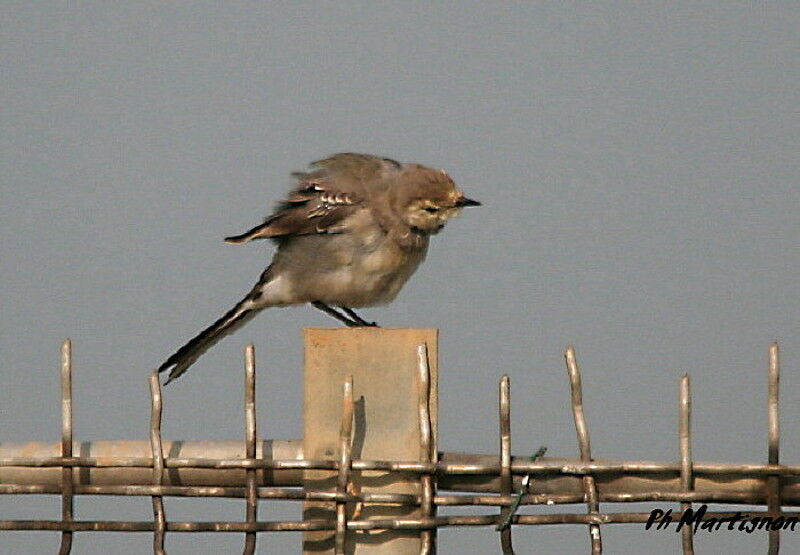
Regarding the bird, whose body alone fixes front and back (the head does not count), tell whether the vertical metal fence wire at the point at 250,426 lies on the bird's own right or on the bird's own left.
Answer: on the bird's own right

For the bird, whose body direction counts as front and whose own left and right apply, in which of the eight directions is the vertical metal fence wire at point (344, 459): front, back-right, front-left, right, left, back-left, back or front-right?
right

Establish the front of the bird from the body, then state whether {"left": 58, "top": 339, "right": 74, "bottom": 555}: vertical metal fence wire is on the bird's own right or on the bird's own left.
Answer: on the bird's own right

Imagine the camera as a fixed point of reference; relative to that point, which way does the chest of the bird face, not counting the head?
to the viewer's right
